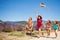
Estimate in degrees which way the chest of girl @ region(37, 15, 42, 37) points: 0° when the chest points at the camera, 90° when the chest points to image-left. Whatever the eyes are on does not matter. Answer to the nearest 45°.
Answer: approximately 45°
